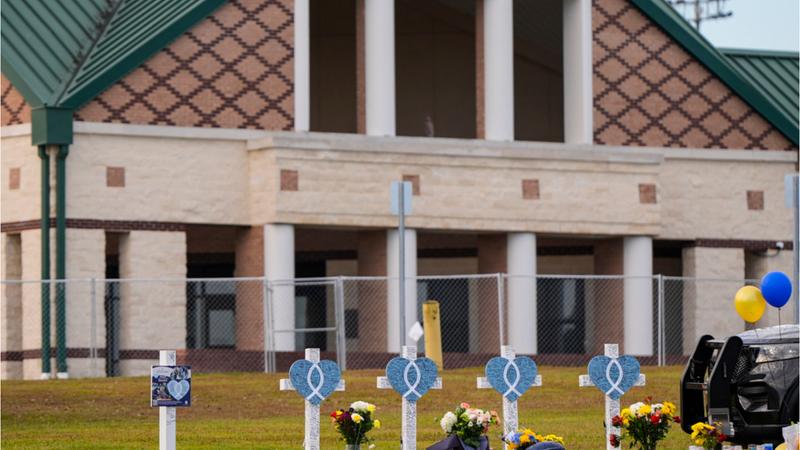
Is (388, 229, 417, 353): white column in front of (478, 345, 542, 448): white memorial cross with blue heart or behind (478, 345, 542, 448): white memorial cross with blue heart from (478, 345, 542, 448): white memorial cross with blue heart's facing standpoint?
behind

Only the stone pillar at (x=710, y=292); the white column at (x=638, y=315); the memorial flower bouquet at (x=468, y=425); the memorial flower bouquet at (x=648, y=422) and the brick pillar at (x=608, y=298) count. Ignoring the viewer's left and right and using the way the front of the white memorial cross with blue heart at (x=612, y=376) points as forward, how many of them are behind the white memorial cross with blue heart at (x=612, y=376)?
3

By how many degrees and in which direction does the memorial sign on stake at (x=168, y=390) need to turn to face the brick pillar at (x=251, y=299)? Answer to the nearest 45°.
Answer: approximately 180°

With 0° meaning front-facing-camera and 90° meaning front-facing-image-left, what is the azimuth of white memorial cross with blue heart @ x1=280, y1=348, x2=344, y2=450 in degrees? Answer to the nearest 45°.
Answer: approximately 0°

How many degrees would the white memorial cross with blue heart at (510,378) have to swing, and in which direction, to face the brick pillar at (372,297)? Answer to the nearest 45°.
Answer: approximately 180°

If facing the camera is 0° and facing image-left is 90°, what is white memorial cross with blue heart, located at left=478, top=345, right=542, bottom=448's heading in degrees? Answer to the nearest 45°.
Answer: approximately 0°
